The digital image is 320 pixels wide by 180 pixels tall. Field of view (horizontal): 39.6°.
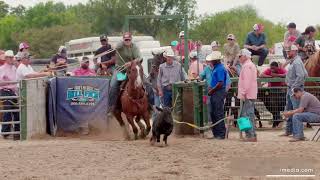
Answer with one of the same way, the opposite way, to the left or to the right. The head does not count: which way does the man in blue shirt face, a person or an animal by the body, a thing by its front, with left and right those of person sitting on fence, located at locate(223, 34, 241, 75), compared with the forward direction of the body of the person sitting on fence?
to the right

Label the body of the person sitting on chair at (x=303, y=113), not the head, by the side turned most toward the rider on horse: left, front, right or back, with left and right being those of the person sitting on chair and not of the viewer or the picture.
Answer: front

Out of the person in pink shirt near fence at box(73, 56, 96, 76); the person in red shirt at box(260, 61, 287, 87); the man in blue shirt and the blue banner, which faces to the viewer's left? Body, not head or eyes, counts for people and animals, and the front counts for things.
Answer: the man in blue shirt

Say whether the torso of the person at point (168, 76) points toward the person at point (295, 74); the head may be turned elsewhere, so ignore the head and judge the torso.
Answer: no

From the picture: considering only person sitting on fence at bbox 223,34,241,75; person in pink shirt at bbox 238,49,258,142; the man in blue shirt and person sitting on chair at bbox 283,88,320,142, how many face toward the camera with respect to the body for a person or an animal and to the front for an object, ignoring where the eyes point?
1

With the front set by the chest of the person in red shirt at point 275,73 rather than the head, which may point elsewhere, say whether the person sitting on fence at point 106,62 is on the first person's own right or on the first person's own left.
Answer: on the first person's own right

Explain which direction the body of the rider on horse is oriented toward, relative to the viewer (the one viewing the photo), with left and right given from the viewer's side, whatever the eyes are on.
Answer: facing the viewer

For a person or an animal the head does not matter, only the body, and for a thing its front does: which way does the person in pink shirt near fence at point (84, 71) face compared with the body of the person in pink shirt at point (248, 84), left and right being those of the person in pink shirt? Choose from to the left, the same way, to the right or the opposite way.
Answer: to the left

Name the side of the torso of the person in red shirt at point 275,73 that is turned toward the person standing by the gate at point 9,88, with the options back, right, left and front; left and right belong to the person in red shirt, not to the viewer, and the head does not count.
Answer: right

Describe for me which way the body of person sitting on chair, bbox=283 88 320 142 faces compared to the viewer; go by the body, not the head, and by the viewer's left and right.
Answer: facing to the left of the viewer

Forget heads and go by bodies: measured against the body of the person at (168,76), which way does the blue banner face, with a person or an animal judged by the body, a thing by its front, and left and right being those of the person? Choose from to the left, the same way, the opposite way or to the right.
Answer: the same way

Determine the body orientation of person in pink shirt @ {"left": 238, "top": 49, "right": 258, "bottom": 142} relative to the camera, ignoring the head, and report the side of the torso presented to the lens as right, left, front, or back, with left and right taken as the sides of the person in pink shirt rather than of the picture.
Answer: left

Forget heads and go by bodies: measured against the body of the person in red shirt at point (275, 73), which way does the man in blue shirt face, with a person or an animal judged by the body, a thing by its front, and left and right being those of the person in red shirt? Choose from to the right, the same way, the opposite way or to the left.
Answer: to the right

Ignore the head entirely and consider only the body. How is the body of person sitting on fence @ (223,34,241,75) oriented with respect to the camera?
toward the camera

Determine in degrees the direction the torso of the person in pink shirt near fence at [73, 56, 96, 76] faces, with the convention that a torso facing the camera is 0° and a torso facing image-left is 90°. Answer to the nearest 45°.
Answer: approximately 0°
